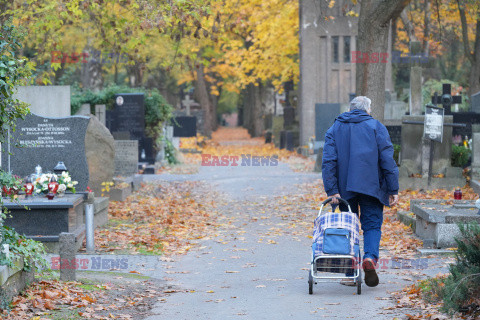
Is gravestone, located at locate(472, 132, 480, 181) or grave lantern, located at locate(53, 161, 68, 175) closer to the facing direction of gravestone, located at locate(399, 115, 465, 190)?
the grave lantern

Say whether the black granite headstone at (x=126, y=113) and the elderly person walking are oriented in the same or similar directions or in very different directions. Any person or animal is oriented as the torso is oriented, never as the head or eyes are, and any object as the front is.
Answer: very different directions

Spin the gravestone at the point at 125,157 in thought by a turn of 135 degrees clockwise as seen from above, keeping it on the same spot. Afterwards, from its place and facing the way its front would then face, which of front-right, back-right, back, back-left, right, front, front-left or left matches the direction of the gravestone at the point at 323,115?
right

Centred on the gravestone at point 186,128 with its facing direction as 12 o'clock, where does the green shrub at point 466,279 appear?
The green shrub is roughly at 12 o'clock from the gravestone.

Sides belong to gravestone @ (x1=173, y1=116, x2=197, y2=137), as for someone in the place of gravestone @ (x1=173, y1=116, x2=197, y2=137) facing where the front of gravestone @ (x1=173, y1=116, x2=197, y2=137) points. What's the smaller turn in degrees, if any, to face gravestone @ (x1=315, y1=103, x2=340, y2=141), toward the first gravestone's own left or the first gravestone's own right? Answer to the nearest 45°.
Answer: approximately 45° to the first gravestone's own left

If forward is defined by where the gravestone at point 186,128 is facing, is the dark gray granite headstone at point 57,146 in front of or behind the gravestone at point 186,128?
in front

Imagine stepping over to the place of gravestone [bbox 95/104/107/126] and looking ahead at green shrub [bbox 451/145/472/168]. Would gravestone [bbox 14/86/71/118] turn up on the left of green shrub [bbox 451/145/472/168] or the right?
right

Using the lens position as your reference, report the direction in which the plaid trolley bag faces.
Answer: facing the viewer

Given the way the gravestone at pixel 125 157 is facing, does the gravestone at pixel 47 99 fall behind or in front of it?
in front

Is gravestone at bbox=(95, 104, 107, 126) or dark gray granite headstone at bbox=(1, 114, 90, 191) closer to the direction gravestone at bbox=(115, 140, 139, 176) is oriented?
the dark gray granite headstone

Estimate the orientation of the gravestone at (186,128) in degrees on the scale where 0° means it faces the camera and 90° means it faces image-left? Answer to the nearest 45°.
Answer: approximately 0°

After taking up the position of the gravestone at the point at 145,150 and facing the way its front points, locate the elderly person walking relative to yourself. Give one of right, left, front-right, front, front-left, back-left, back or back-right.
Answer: front

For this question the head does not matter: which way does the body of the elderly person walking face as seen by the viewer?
away from the camera

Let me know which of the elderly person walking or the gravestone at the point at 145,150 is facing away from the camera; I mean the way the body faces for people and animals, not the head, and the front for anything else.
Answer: the elderly person walking

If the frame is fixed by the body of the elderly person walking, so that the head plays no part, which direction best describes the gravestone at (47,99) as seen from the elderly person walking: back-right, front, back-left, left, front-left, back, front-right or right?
front-left
